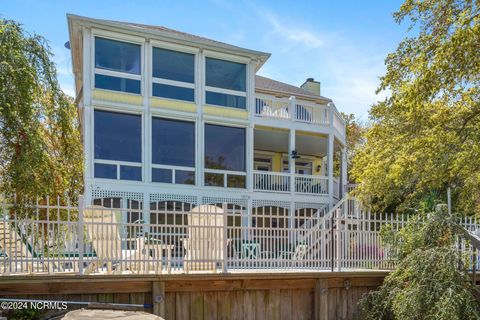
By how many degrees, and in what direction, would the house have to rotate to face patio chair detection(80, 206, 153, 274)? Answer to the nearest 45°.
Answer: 0° — it already faces it

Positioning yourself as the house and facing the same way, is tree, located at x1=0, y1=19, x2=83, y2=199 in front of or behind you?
in front

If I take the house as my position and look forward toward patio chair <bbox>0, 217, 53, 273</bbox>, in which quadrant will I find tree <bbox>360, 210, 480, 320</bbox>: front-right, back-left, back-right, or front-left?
front-left

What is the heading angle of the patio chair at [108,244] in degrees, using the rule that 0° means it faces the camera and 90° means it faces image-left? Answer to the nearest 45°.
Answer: approximately 225°

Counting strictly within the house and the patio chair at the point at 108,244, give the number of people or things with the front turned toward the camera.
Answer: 1

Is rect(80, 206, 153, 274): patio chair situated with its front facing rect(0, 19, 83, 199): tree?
no

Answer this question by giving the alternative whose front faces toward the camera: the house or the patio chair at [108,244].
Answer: the house

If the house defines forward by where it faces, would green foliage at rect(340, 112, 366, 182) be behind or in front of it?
behind

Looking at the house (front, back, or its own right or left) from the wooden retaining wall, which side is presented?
front

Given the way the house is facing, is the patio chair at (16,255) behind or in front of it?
in front
